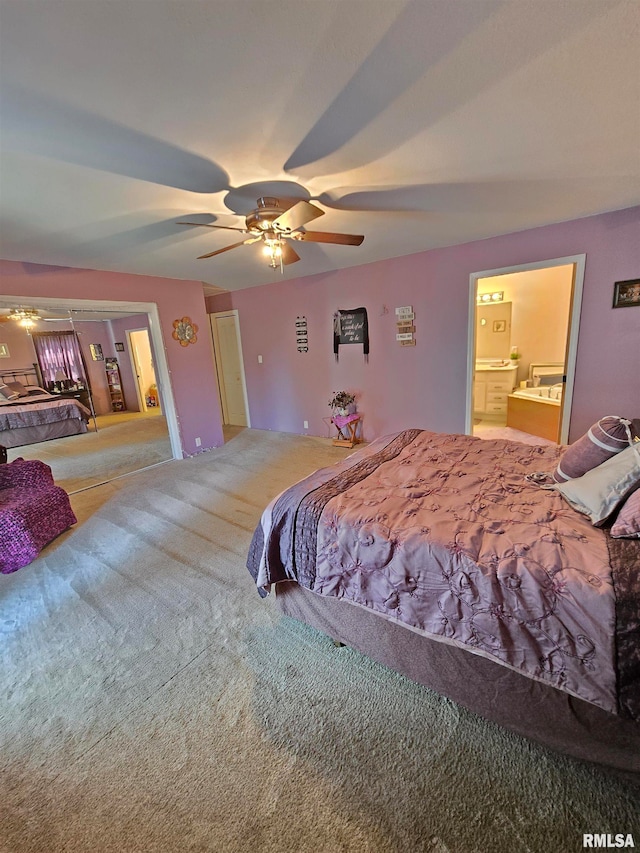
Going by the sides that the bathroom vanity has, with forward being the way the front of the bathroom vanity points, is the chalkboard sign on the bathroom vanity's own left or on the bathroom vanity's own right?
on the bathroom vanity's own right

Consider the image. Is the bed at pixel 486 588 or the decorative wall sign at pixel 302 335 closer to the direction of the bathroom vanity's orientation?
the bed

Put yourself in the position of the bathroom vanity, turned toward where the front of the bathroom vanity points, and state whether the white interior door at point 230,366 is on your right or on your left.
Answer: on your right

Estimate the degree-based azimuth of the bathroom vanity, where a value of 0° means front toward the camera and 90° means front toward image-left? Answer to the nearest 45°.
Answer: approximately 0°

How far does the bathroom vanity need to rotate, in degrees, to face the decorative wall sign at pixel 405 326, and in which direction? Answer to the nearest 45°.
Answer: approximately 45° to its right

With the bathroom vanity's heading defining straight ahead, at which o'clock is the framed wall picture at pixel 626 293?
The framed wall picture is roughly at 11 o'clock from the bathroom vanity.

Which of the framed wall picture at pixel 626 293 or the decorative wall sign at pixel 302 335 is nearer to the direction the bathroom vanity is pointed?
the framed wall picture

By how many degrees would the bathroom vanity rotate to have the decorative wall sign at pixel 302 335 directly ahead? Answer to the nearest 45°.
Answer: approximately 45° to its right

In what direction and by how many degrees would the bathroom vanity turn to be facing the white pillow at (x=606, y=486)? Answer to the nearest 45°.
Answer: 0° — it already faces it

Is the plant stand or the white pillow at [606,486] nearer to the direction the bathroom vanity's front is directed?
the white pillow
